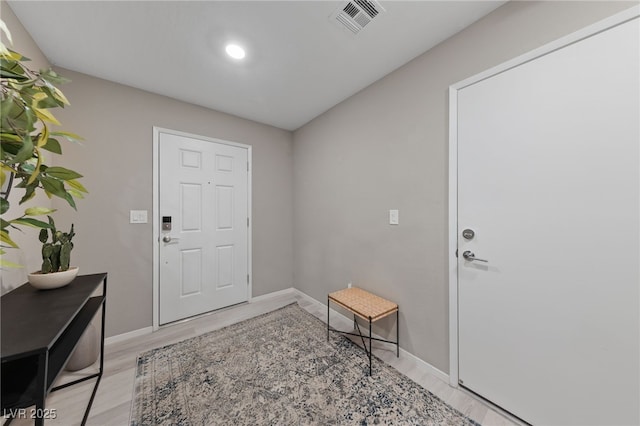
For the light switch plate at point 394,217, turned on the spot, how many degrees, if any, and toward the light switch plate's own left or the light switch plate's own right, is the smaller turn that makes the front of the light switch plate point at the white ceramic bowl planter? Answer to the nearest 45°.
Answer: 0° — it already faces it

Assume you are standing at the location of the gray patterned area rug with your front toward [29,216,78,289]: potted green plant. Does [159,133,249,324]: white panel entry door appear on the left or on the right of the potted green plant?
right

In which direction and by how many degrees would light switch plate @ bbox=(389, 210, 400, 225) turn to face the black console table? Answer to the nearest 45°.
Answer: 0° — it already faces it

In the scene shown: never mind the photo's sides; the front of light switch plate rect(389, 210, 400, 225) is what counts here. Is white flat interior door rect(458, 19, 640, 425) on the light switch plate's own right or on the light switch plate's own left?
on the light switch plate's own left

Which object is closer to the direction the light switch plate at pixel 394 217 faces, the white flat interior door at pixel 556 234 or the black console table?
the black console table

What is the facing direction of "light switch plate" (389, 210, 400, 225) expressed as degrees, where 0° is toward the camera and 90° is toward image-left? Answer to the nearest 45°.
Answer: approximately 45°
